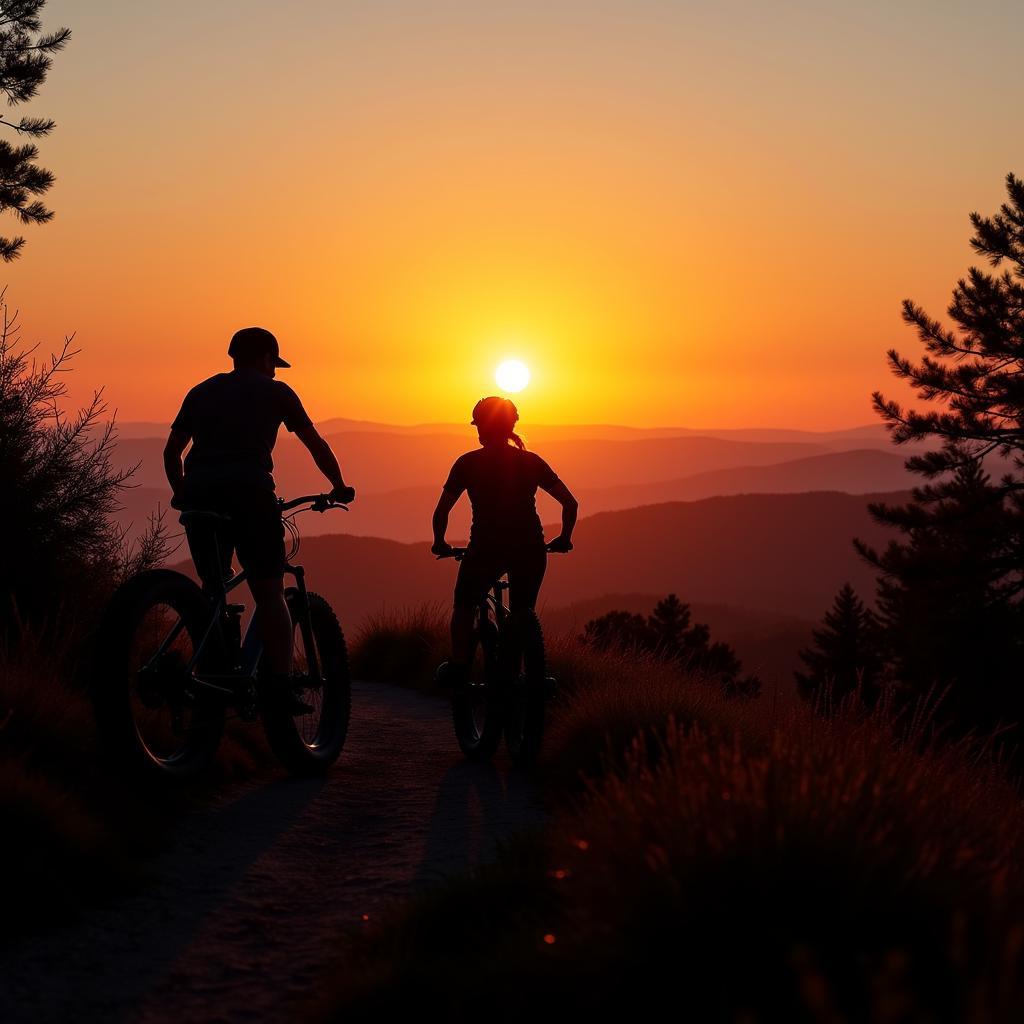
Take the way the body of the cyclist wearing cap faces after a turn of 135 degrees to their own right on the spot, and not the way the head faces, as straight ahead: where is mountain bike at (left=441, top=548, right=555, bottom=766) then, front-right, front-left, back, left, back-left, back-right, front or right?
back-left

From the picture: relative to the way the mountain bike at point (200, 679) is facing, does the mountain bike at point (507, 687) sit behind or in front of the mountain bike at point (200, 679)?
in front

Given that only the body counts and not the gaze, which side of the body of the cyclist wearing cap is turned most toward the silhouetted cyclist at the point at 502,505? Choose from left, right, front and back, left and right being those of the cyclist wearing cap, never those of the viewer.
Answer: front

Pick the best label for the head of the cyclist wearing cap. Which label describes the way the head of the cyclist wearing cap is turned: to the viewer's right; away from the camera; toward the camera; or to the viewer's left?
to the viewer's right

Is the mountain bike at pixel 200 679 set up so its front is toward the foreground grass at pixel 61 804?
no

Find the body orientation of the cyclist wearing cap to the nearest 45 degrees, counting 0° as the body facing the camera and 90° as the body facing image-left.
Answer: approximately 225°

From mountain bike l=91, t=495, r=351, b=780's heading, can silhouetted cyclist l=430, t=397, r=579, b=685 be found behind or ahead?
ahead

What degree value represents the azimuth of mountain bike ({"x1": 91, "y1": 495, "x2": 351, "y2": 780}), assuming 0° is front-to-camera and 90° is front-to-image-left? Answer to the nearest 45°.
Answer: approximately 225°
